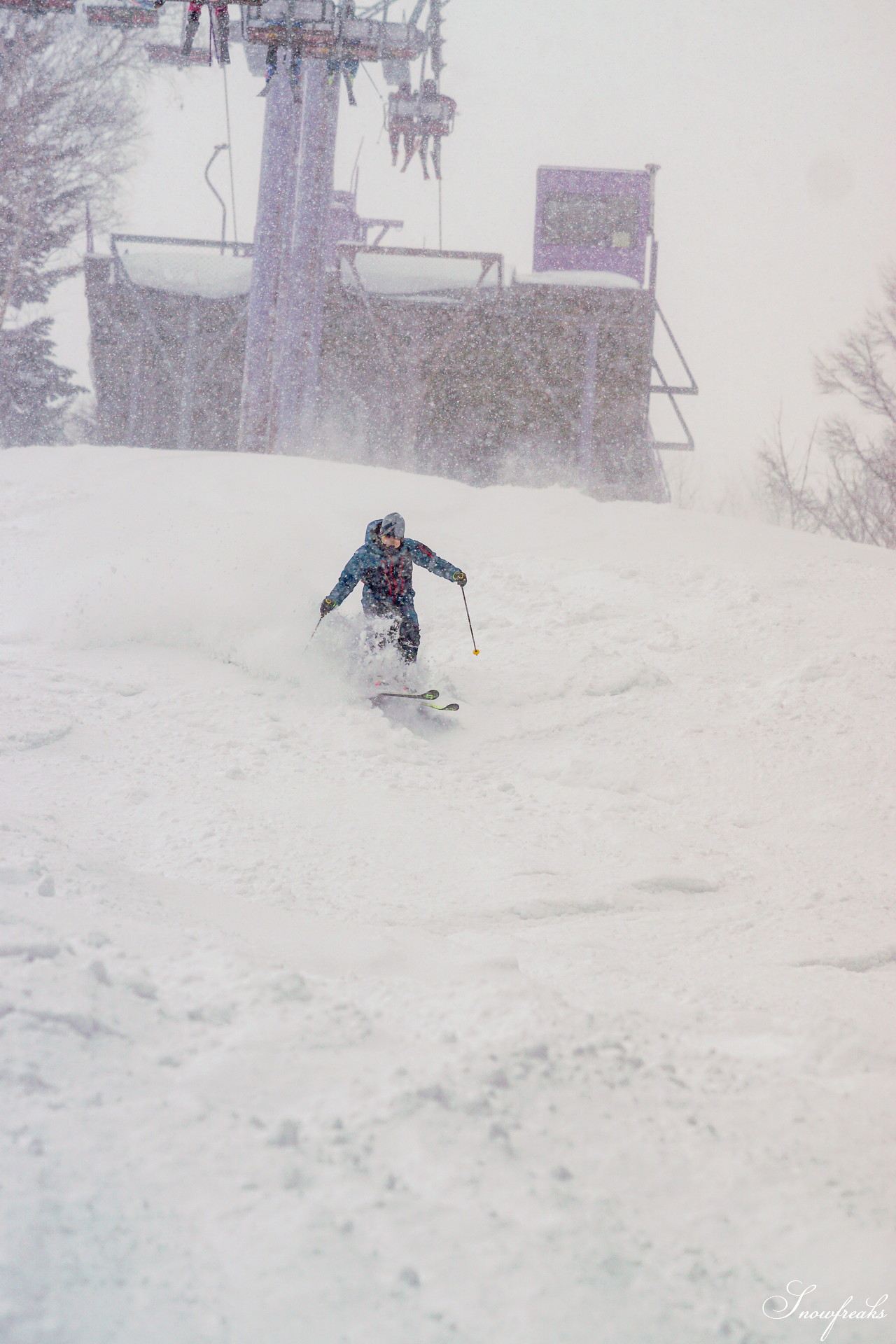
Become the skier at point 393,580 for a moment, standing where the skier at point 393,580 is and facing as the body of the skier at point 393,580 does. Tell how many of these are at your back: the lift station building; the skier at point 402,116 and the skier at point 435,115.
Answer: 3

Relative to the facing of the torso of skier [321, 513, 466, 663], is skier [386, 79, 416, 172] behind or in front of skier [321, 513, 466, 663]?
behind

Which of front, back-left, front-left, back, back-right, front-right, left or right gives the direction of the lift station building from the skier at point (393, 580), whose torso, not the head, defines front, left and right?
back

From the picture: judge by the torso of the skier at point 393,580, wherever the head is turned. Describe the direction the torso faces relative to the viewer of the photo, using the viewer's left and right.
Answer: facing the viewer

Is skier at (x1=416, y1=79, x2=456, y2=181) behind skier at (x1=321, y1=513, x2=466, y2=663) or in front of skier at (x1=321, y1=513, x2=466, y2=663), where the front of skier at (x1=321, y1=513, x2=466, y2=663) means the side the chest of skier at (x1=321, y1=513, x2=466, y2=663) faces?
behind
